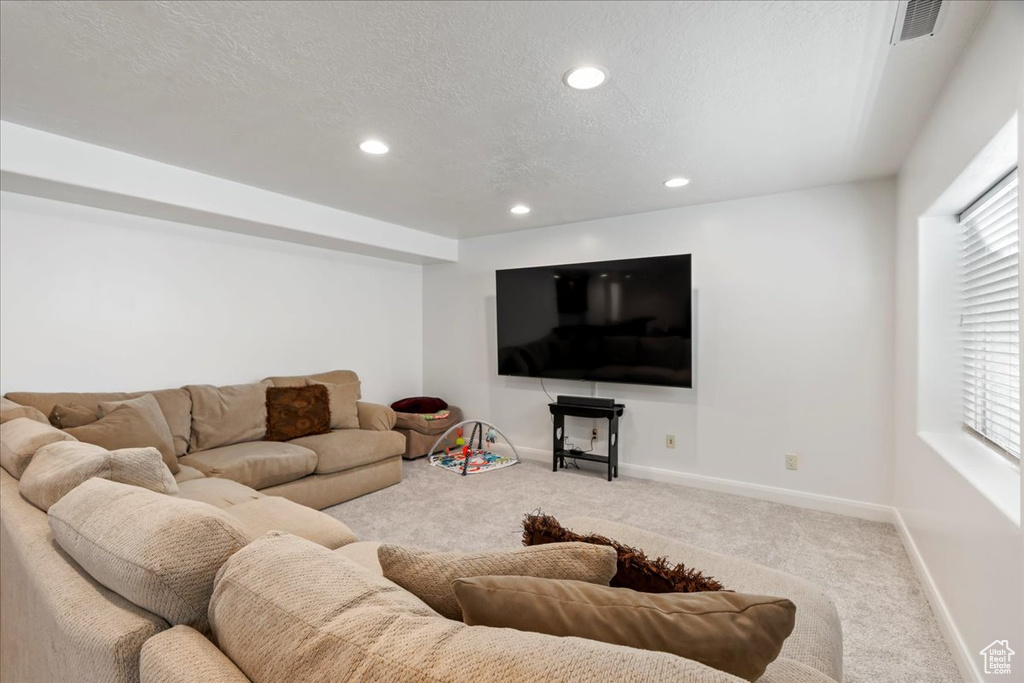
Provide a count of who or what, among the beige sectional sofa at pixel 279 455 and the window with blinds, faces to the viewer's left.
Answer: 1

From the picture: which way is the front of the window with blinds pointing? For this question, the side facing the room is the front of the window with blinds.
to the viewer's left

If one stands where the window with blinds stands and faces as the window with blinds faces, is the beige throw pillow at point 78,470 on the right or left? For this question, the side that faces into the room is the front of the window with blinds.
on its left

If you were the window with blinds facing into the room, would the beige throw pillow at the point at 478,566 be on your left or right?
on your left
